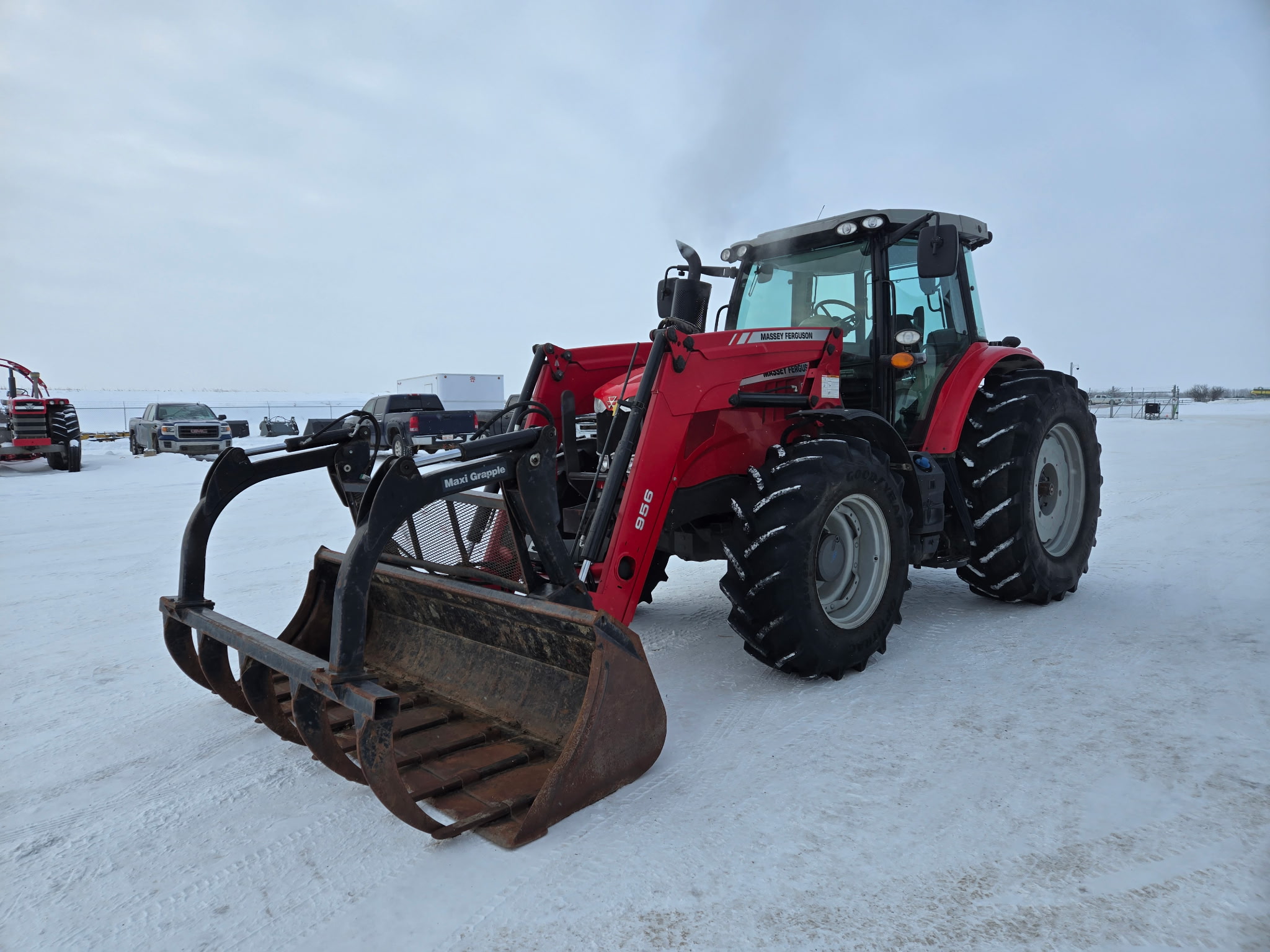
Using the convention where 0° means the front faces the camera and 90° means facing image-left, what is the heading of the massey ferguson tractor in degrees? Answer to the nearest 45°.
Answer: approximately 45°

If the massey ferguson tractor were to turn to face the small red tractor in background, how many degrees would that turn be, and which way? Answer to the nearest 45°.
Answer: approximately 90° to its right

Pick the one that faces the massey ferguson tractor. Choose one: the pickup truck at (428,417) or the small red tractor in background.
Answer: the small red tractor in background

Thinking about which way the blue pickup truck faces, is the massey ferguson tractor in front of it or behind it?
in front

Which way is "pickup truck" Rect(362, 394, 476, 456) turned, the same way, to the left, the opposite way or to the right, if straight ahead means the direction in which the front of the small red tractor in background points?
the opposite way

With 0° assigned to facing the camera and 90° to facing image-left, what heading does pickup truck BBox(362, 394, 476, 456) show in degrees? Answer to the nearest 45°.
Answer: approximately 135°

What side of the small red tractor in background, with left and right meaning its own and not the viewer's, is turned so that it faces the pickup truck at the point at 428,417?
left

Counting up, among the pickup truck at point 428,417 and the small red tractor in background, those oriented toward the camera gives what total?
1

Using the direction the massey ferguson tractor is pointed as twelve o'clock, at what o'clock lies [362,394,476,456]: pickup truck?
The pickup truck is roughly at 4 o'clock from the massey ferguson tractor.

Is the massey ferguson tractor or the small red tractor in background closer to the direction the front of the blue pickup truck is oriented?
the massey ferguson tractor

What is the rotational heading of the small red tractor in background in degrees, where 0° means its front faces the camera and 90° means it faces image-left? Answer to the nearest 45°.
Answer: approximately 0°
